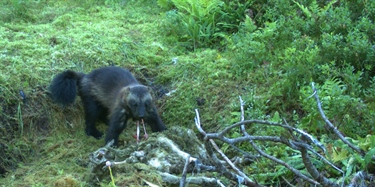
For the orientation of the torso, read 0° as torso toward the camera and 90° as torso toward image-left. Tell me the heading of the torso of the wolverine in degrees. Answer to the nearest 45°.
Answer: approximately 315°
